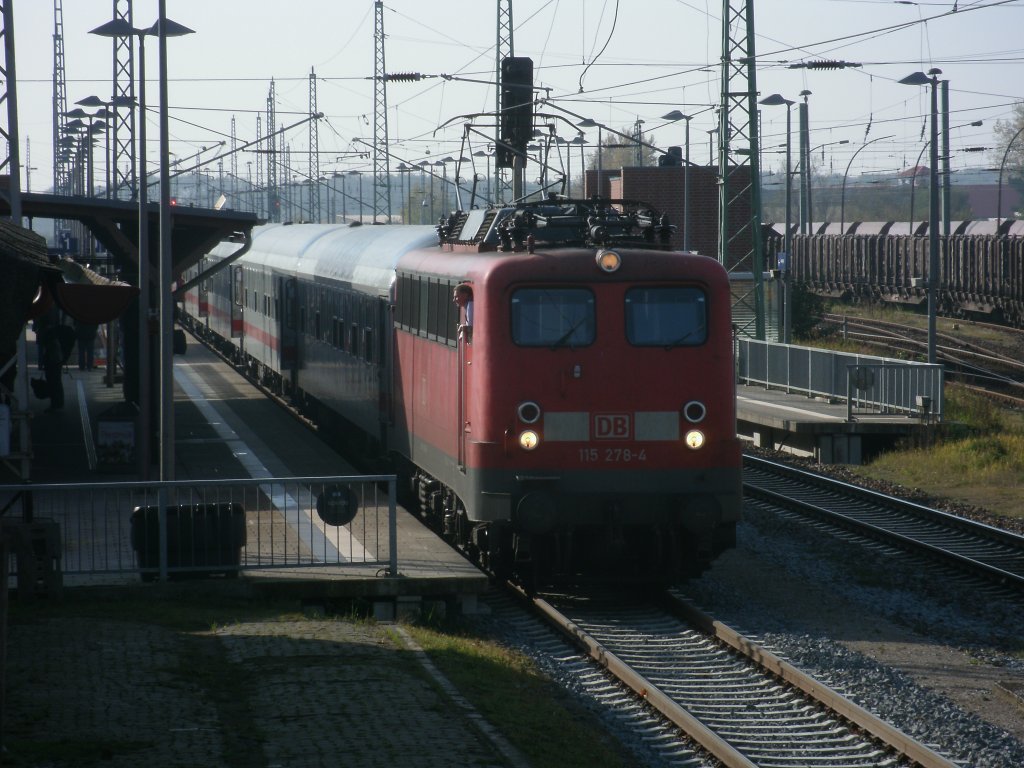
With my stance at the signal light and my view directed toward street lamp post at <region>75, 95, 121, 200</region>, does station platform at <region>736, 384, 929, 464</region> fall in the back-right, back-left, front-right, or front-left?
back-right

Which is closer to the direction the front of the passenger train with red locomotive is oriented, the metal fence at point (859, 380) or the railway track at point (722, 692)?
the railway track

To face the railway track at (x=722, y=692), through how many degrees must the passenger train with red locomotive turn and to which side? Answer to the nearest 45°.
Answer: approximately 45° to its right

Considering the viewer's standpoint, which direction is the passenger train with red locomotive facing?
facing the viewer and to the right of the viewer

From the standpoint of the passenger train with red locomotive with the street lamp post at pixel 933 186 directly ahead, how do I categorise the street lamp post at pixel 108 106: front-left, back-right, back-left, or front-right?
front-left

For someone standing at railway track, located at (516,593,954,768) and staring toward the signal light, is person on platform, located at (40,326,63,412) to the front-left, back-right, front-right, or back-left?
front-left

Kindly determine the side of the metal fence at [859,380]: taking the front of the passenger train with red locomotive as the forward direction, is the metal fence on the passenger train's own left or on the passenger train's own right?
on the passenger train's own left

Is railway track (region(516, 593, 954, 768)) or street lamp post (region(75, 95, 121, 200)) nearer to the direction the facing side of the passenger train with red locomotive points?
the railway track

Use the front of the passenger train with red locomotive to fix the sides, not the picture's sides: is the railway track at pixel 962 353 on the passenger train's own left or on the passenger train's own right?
on the passenger train's own left

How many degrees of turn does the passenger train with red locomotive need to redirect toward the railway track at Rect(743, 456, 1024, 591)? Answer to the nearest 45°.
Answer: approximately 90° to its left

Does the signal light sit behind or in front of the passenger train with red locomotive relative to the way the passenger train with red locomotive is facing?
behind

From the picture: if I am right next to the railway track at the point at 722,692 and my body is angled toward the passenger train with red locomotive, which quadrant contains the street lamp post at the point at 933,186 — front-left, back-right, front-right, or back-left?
front-right

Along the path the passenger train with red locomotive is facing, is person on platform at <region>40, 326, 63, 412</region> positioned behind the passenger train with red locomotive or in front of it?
behind
